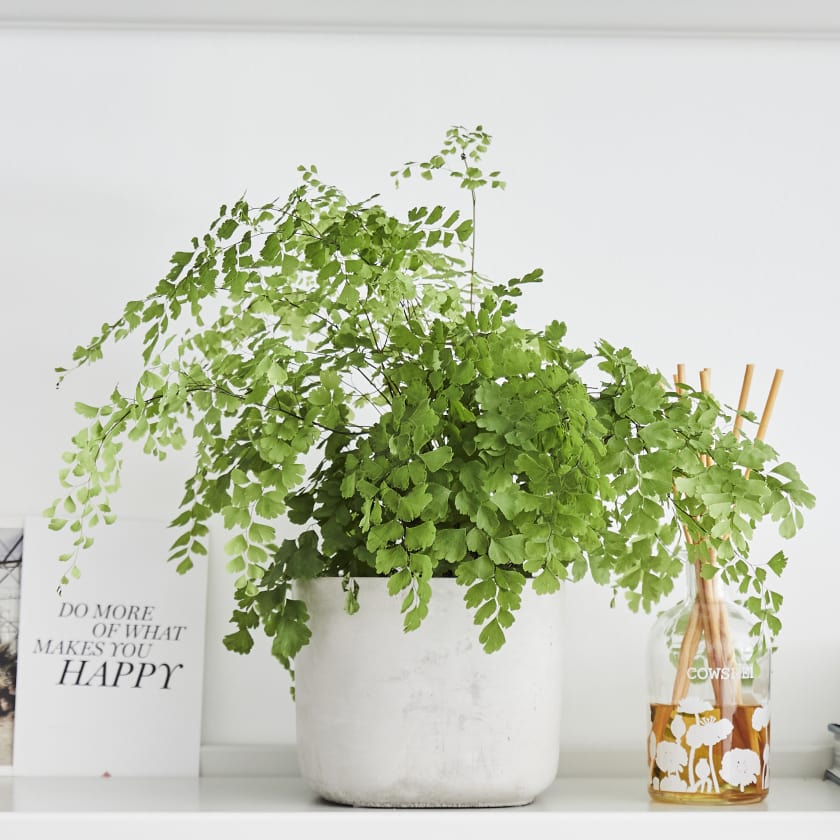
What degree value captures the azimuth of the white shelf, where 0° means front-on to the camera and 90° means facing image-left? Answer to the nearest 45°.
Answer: approximately 0°

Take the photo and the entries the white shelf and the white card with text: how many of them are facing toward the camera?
2

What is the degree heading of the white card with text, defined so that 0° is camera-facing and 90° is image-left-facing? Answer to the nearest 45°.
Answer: approximately 0°
